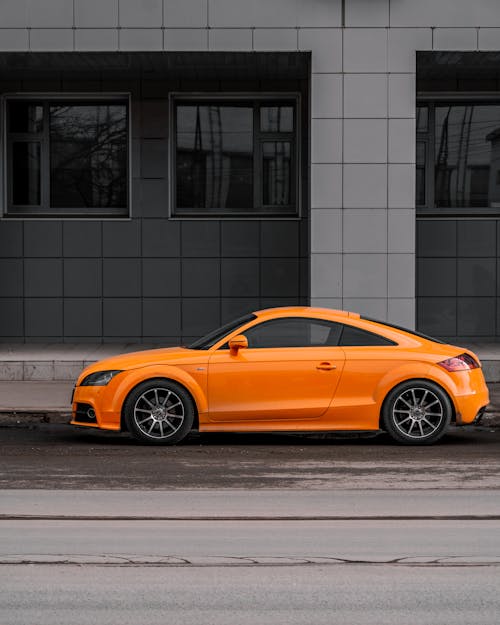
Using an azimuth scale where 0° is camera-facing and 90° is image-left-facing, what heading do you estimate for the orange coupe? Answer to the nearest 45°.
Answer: approximately 90°
